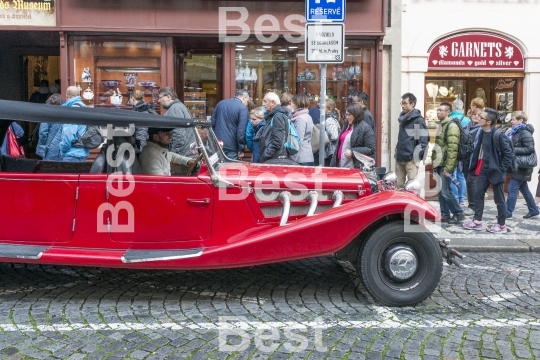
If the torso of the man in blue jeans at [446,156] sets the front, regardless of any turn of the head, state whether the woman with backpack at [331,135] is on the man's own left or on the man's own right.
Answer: on the man's own right

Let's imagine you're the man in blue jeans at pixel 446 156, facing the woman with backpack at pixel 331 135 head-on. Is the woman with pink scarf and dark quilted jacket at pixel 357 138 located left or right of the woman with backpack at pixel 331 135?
left

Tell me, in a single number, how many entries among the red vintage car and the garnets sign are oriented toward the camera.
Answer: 1

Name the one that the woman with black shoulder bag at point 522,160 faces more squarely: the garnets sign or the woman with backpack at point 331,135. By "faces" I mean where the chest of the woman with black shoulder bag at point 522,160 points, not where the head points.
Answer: the woman with backpack

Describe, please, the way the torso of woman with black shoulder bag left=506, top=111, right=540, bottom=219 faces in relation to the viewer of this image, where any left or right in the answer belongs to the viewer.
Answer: facing to the left of the viewer

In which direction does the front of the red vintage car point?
to the viewer's right

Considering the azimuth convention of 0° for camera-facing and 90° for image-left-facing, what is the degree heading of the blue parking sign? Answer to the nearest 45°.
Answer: approximately 0°

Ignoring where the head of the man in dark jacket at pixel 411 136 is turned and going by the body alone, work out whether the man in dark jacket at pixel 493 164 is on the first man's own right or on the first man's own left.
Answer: on the first man's own left

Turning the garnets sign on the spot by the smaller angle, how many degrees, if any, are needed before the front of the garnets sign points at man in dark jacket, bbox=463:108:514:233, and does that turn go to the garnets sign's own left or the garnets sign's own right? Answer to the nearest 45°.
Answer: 0° — it already faces them

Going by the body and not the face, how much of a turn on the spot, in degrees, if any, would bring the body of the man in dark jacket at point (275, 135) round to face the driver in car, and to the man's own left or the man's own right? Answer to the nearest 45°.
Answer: approximately 90° to the man's own left

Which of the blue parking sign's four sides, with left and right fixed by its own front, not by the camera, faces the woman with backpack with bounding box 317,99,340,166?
back

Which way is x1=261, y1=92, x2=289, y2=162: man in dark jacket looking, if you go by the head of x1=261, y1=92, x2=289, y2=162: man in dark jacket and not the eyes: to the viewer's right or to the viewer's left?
to the viewer's left

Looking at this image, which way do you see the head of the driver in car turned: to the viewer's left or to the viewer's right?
to the viewer's right
